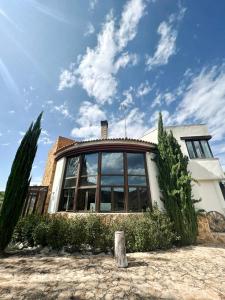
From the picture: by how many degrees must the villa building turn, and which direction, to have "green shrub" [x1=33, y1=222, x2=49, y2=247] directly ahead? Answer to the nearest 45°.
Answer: approximately 45° to its right

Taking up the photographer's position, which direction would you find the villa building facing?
facing the viewer

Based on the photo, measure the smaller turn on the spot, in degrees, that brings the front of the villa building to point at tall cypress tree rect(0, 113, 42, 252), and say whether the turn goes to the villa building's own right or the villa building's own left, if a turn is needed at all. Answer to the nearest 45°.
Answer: approximately 45° to the villa building's own right

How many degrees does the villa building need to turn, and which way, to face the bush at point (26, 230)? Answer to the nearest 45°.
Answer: approximately 45° to its right

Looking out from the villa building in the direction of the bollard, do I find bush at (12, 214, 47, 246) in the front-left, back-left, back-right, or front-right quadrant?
front-right
